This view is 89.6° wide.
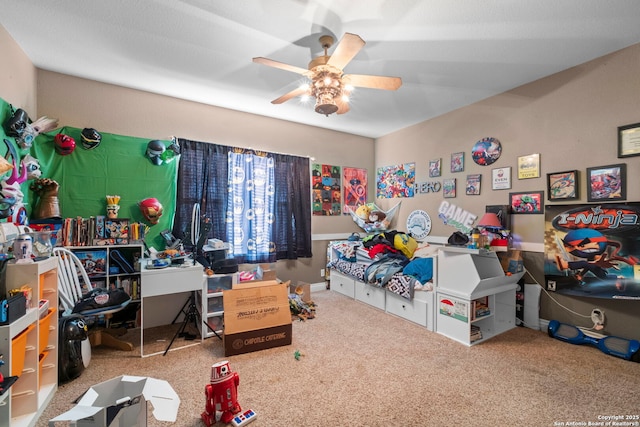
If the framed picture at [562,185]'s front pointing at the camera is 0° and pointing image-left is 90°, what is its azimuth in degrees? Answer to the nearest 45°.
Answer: approximately 45°

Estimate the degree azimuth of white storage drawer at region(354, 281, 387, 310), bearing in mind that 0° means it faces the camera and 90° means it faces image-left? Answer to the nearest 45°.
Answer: approximately 45°

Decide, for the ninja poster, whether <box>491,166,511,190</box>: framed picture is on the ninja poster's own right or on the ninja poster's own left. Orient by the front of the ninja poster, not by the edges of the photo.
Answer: on the ninja poster's own right

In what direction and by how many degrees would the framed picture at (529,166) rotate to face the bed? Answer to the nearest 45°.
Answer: approximately 45° to its right

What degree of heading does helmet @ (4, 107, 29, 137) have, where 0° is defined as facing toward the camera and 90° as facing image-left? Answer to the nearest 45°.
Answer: approximately 315°

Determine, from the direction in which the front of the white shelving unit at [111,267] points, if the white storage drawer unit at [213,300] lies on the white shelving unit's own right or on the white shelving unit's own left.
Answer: on the white shelving unit's own left

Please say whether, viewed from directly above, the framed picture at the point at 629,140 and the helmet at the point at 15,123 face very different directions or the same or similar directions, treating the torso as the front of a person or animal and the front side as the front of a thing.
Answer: very different directions

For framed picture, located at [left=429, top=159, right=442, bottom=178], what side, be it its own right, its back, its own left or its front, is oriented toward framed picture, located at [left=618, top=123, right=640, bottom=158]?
left

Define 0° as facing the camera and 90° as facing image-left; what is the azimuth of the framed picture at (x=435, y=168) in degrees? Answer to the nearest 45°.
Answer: approximately 45°

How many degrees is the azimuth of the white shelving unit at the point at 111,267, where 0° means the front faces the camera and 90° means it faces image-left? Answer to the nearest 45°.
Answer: approximately 0°

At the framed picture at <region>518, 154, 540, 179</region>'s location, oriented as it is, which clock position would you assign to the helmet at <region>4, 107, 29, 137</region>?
The helmet is roughly at 12 o'clock from the framed picture.
